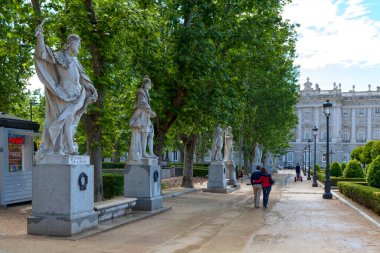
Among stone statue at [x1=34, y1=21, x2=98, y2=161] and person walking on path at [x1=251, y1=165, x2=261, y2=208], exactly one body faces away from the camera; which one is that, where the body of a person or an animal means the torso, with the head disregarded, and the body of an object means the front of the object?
the person walking on path

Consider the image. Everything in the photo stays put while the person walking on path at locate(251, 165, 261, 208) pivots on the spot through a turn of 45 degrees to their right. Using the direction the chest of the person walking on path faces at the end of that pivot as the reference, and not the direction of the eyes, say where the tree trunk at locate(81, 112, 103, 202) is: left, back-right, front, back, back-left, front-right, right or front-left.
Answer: back

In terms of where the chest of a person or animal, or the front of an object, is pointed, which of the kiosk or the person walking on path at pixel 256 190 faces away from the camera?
the person walking on path

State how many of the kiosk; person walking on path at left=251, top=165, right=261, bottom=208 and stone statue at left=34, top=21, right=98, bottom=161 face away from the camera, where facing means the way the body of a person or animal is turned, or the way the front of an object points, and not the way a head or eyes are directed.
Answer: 1

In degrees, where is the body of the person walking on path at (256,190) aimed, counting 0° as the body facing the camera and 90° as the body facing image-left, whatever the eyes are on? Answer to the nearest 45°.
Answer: approximately 180°

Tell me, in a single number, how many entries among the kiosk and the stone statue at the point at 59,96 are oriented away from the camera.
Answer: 0

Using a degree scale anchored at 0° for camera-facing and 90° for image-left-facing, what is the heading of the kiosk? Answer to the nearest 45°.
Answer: approximately 315°
